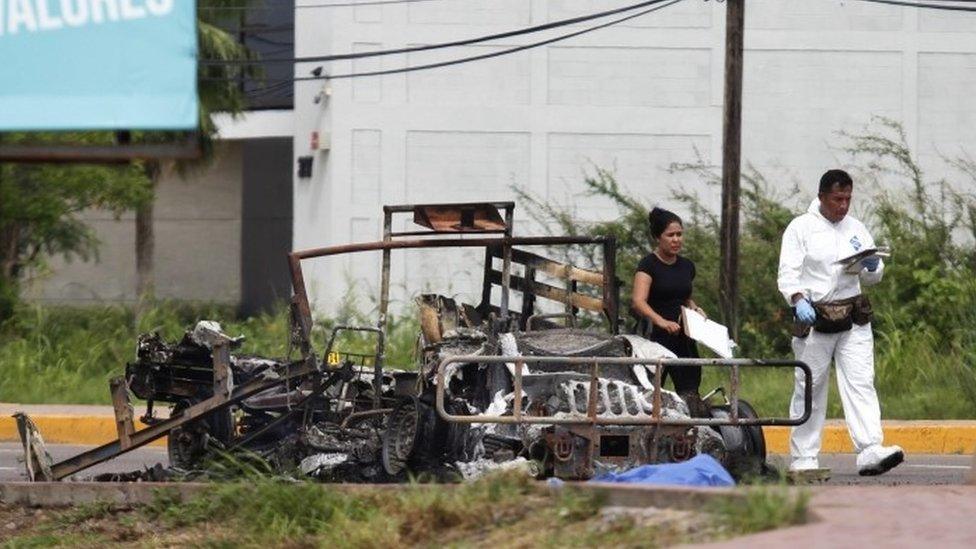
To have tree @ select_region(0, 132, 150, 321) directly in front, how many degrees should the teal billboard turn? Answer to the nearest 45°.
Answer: approximately 180°

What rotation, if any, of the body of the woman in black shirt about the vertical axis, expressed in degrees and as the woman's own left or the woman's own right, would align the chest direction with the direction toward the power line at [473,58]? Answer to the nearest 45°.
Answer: approximately 135° to the woman's own left

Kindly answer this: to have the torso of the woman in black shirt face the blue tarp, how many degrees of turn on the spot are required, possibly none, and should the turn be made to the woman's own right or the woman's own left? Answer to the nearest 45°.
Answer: approximately 45° to the woman's own right

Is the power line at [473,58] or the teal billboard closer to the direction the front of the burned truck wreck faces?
the teal billboard

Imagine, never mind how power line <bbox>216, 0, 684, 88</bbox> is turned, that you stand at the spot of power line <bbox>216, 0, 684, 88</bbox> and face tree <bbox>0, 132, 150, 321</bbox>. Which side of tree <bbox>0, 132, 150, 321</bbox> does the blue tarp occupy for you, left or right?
left

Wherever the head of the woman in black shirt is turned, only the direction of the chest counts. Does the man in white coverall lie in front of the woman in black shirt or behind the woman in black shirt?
in front
